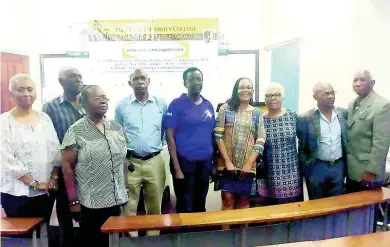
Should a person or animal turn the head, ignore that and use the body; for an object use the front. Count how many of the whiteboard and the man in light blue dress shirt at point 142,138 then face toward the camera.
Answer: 2

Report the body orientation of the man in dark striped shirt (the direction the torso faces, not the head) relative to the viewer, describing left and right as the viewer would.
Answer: facing the viewer and to the right of the viewer

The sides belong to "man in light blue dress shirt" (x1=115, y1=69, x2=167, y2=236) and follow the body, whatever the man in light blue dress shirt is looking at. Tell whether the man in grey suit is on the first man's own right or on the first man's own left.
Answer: on the first man's own left

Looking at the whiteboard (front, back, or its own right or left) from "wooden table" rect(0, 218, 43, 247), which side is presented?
front

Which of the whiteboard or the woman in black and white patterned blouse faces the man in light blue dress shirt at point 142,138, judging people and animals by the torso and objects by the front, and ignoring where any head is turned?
the whiteboard

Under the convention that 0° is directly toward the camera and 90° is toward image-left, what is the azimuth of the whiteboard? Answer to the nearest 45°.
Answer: approximately 0°

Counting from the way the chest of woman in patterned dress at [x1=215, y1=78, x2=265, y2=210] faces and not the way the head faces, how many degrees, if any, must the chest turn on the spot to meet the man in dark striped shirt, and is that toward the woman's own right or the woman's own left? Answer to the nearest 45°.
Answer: approximately 90° to the woman's own right

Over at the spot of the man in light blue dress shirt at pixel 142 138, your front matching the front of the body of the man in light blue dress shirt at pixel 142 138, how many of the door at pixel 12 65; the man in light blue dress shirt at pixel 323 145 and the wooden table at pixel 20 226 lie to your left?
1

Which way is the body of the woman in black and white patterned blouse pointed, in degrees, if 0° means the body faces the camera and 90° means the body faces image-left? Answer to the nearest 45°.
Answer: approximately 315°
